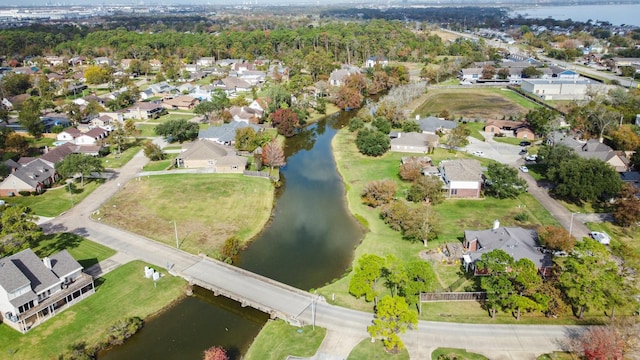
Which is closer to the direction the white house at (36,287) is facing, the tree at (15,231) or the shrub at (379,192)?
the tree

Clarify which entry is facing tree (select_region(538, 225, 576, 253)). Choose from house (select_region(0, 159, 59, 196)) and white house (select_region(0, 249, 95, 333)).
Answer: the house

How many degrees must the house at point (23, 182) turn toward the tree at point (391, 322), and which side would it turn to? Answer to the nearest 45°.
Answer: approximately 45° to its right

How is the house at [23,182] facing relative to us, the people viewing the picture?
facing the viewer and to the right of the viewer

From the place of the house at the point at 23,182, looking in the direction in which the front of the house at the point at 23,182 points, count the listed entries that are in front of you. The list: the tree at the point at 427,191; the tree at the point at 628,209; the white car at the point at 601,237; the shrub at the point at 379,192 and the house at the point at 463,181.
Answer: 5

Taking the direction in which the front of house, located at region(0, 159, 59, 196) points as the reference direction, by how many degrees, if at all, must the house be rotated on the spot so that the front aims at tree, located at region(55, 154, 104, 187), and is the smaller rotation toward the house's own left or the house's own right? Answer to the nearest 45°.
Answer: approximately 45° to the house's own left

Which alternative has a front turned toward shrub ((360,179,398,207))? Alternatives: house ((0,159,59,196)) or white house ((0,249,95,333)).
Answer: the house

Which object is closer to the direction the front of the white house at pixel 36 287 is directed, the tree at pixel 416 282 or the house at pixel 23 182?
the house

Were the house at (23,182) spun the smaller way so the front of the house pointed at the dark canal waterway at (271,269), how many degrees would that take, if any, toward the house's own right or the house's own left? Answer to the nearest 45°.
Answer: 0° — it already faces it

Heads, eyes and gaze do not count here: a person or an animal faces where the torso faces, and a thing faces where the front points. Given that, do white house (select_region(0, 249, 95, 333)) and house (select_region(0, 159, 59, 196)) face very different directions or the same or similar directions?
very different directions
